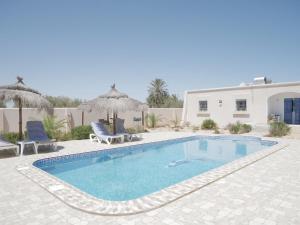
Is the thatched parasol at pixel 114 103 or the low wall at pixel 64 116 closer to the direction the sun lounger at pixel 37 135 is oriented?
the thatched parasol

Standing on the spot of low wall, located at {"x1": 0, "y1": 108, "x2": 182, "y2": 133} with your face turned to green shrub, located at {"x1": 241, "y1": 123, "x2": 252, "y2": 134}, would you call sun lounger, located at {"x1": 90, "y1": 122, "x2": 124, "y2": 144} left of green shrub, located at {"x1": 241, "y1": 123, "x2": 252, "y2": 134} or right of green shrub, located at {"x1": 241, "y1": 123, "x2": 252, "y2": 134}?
right

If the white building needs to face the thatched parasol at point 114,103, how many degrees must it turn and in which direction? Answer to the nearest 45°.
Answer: approximately 45° to its right

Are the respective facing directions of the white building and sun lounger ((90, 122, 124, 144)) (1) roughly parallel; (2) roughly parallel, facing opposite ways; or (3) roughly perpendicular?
roughly perpendicular

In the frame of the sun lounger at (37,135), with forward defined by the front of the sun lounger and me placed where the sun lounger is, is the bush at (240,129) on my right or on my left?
on my left

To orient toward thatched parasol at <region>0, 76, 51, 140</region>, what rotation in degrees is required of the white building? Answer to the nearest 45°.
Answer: approximately 45° to its right

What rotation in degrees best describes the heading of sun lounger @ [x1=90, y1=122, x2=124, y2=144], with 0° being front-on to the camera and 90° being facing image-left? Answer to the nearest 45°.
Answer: approximately 315°

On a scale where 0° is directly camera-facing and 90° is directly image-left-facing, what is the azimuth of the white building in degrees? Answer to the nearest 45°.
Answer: approximately 0°
